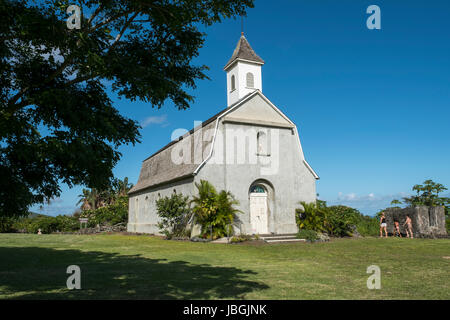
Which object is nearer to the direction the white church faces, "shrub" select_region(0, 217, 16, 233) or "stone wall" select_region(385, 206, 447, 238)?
the stone wall

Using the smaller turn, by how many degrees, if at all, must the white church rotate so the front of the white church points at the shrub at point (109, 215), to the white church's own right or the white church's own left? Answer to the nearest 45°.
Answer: approximately 180°

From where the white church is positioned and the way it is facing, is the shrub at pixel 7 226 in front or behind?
behind

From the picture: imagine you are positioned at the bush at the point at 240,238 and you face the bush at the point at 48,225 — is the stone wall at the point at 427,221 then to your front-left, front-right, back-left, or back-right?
back-right
